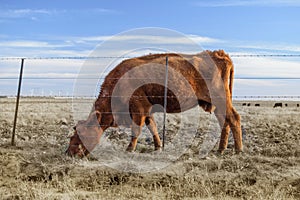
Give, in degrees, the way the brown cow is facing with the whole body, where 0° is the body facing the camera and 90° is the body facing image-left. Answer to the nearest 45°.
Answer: approximately 90°
